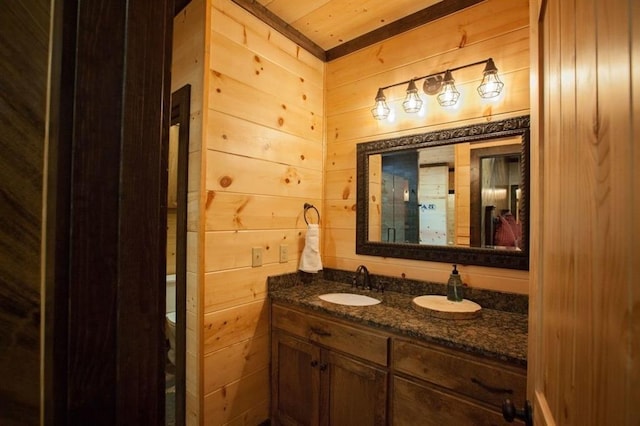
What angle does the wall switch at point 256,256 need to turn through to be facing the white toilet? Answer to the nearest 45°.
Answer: approximately 180°

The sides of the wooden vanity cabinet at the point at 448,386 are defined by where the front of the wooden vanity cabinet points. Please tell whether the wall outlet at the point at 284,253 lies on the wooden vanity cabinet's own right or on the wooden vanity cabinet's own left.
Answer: on the wooden vanity cabinet's own right

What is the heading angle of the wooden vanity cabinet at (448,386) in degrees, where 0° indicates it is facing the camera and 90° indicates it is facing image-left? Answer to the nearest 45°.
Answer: approximately 45°

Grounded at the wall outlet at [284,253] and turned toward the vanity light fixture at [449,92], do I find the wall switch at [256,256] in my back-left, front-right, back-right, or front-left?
back-right

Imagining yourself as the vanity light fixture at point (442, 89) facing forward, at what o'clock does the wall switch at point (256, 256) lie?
The wall switch is roughly at 1 o'clock from the vanity light fixture.

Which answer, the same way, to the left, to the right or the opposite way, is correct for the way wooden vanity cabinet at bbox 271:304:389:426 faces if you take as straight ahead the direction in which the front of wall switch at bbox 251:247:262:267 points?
to the right

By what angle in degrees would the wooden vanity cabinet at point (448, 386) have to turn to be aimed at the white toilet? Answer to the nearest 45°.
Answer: approximately 45° to its right
